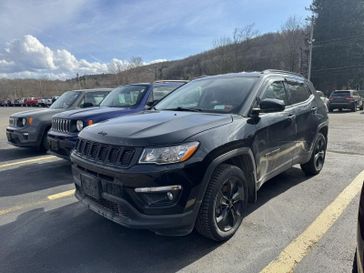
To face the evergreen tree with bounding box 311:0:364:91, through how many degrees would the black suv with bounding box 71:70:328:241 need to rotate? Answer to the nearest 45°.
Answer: approximately 180°

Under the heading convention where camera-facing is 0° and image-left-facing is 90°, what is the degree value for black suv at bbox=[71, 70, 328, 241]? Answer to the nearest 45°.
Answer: approximately 45°
